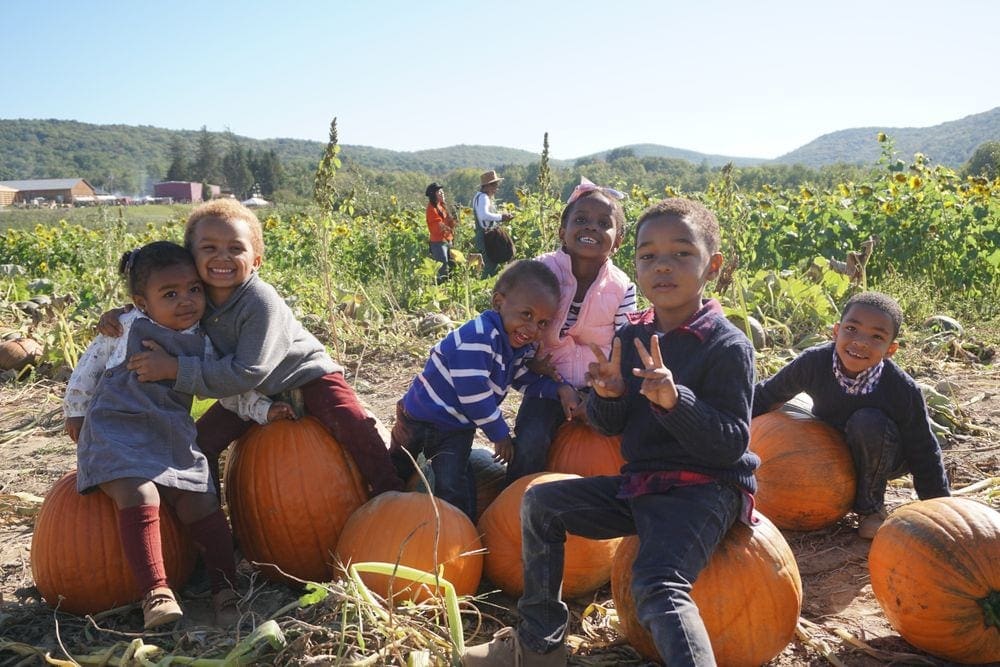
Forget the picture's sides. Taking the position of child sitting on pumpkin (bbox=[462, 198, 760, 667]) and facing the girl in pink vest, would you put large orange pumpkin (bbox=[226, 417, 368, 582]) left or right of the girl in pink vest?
left

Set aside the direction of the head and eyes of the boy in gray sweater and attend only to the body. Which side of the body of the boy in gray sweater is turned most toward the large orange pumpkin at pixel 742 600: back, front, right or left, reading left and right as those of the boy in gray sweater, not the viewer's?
left

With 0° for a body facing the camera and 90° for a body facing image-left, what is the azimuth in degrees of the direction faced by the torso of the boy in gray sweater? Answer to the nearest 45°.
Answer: approximately 45°

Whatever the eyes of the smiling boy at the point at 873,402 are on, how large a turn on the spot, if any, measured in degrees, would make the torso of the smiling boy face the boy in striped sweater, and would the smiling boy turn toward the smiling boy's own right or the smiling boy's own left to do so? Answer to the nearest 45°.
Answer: approximately 90° to the smiling boy's own right

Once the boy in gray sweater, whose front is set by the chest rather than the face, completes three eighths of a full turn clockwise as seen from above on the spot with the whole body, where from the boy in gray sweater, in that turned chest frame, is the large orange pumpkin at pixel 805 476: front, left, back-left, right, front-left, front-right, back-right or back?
right

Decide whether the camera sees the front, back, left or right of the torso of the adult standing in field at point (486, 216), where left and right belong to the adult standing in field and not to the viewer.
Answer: right

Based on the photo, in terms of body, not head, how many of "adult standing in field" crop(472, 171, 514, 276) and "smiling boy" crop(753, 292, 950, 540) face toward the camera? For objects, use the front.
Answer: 1

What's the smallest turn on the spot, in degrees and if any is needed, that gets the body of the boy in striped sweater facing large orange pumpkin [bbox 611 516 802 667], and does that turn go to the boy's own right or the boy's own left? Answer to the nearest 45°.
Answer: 0° — they already face it

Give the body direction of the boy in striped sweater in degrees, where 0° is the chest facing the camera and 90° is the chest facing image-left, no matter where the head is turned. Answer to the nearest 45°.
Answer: approximately 315°

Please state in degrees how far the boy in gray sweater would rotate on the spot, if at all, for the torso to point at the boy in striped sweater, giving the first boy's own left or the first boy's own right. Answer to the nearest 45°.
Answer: approximately 135° to the first boy's own left
